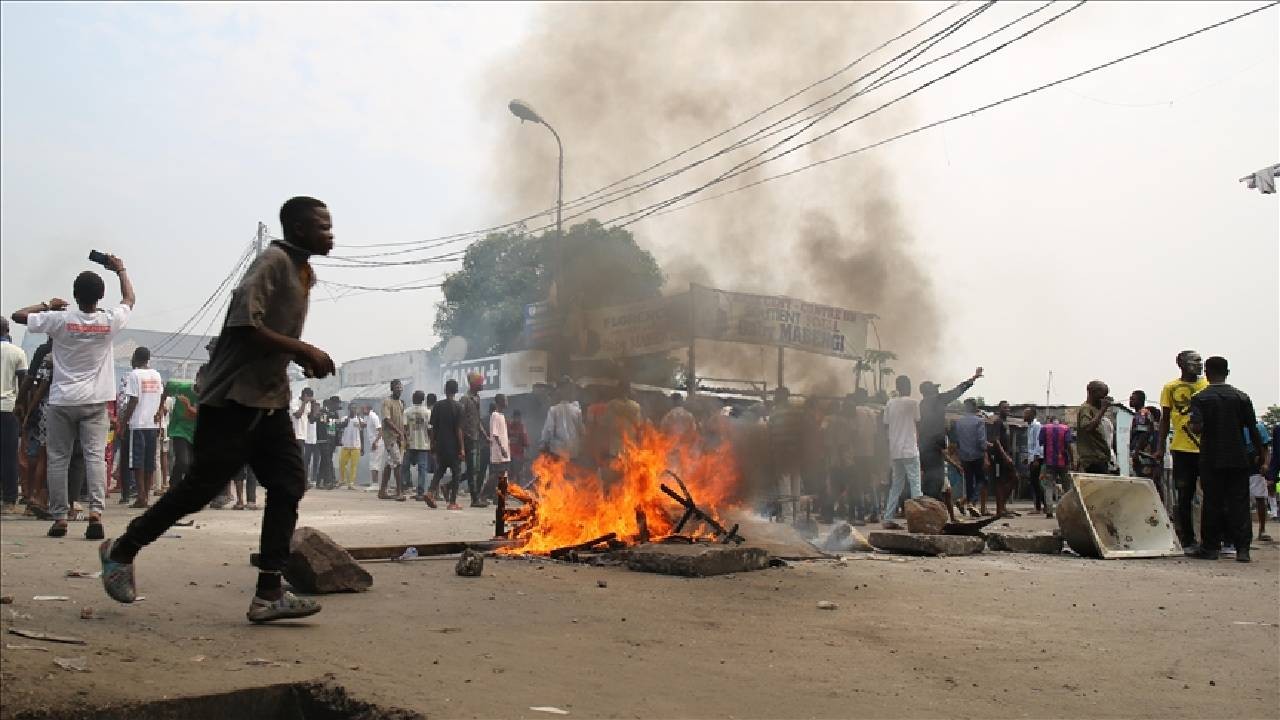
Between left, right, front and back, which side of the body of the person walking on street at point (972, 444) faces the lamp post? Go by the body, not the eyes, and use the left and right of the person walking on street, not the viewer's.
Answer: left

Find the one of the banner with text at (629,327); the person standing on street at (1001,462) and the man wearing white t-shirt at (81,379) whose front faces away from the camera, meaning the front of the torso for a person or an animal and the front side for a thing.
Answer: the man wearing white t-shirt

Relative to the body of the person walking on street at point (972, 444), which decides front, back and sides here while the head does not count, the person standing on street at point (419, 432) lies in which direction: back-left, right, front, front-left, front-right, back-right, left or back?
left

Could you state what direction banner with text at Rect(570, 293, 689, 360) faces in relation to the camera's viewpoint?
facing the viewer and to the left of the viewer

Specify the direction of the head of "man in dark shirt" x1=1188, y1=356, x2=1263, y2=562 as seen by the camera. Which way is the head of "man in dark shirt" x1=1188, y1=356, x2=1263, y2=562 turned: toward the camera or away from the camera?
away from the camera

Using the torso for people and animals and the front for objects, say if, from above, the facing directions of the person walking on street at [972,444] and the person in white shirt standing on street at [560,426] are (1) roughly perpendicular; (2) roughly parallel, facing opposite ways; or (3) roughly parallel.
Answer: roughly parallel

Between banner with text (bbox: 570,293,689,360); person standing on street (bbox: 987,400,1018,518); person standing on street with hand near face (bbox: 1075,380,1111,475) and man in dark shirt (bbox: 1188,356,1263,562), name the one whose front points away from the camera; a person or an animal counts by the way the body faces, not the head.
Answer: the man in dark shirt

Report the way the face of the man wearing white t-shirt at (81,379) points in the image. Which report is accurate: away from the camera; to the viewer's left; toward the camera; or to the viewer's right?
away from the camera

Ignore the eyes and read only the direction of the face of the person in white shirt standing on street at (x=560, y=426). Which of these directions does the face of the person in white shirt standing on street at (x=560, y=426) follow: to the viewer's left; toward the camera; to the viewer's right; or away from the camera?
away from the camera

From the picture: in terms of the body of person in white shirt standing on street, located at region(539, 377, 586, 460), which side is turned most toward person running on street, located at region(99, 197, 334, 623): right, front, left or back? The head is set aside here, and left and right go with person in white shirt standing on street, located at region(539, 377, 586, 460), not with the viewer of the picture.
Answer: back

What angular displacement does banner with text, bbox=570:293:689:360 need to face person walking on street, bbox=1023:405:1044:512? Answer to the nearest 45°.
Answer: approximately 135° to its left

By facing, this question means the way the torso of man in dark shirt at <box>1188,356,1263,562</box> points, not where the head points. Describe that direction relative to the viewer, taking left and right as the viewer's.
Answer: facing away from the viewer

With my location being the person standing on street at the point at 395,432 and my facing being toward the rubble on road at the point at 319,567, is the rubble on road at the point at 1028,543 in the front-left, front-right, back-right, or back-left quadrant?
front-left

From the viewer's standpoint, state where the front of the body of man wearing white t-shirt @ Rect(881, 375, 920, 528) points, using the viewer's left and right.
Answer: facing away from the viewer and to the right of the viewer

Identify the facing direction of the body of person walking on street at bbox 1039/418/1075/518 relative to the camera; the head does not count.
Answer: away from the camera
